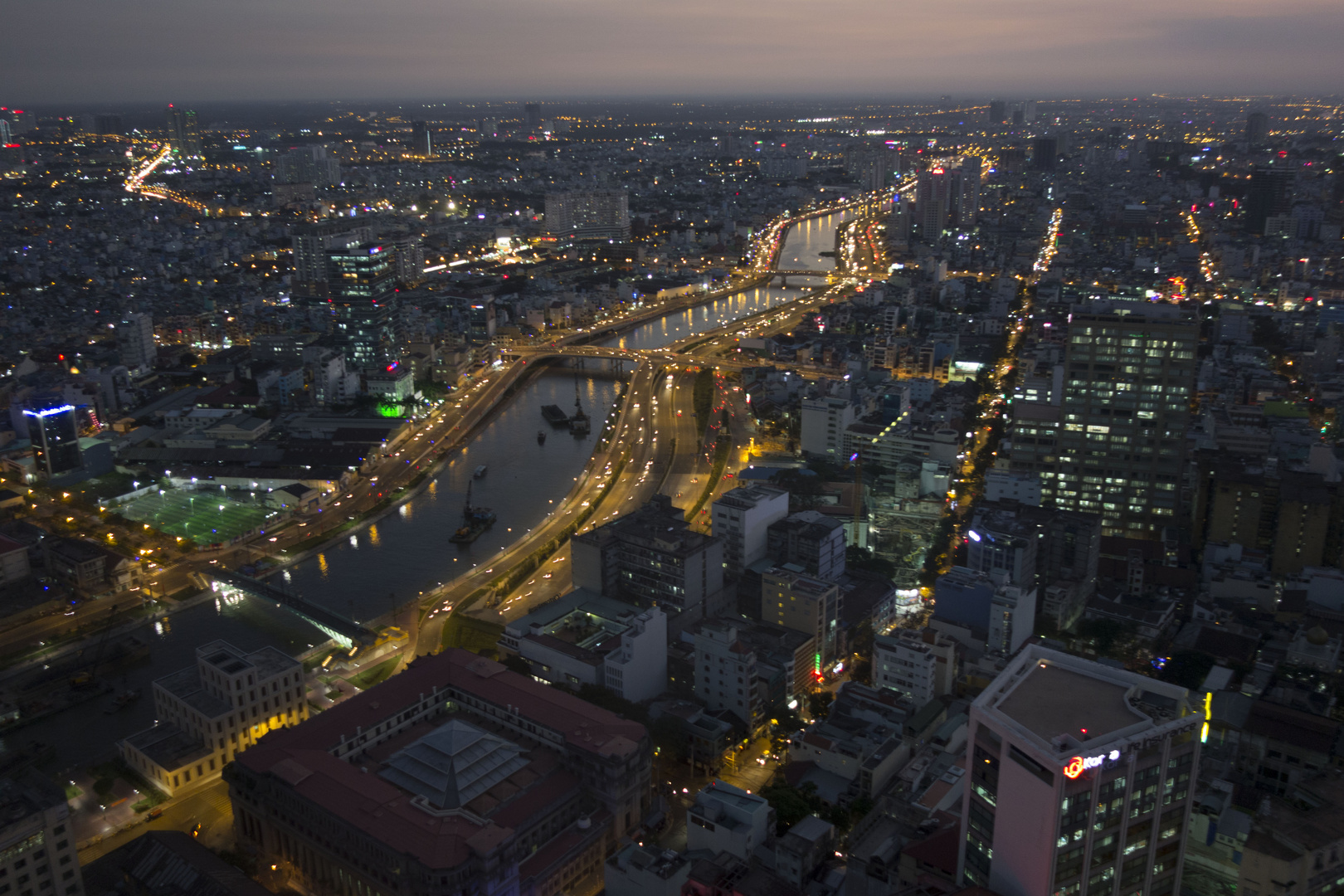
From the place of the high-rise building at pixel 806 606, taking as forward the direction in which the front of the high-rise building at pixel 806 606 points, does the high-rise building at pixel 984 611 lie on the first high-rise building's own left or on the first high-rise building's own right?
on the first high-rise building's own left

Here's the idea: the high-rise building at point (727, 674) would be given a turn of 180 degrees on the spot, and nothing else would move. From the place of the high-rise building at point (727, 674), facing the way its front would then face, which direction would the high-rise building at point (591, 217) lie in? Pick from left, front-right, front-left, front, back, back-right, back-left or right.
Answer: front-right

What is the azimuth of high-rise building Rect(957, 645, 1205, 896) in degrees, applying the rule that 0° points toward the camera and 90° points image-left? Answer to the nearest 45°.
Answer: approximately 315°

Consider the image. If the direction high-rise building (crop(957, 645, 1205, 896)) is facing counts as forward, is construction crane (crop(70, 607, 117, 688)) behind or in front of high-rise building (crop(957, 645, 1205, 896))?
behind

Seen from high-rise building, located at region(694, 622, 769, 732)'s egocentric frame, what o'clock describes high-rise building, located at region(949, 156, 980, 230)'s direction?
high-rise building, located at region(949, 156, 980, 230) is roughly at 8 o'clock from high-rise building, located at region(694, 622, 769, 732).

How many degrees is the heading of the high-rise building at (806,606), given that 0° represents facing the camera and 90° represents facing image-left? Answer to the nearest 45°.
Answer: approximately 315°

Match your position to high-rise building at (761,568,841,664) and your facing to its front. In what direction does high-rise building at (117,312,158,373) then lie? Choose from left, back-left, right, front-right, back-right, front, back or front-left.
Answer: back
